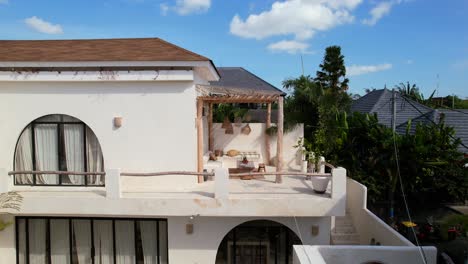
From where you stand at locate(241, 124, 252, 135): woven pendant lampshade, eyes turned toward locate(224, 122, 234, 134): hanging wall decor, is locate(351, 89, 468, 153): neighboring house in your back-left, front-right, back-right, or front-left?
back-right

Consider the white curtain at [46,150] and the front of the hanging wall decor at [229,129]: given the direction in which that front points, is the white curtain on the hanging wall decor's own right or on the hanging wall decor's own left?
on the hanging wall decor's own right

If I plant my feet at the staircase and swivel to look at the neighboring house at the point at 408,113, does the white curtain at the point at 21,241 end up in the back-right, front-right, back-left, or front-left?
back-left

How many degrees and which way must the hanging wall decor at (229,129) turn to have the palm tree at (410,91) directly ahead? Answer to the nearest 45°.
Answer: approximately 135° to its left
